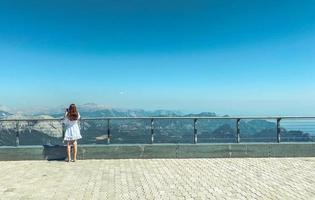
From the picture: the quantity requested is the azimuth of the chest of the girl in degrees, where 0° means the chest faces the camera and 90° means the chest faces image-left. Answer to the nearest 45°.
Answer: approximately 180°
